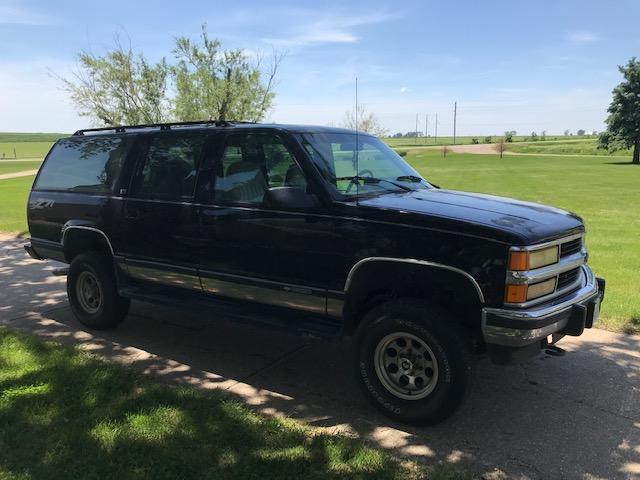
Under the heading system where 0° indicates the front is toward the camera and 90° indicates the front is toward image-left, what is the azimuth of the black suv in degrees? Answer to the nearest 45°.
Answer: approximately 315°
